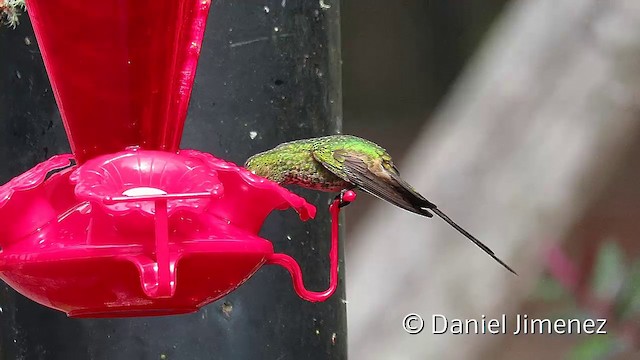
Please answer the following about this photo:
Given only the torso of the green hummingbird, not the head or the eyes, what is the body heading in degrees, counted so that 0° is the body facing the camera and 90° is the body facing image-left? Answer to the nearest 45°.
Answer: approximately 90°
